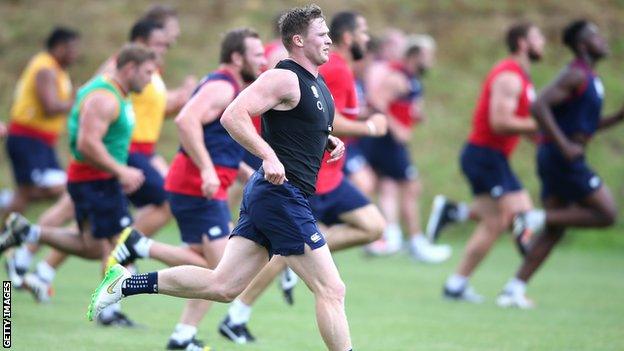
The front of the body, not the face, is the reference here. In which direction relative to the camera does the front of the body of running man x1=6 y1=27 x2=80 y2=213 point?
to the viewer's right

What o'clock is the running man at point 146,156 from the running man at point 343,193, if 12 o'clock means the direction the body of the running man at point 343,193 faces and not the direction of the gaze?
the running man at point 146,156 is roughly at 7 o'clock from the running man at point 343,193.

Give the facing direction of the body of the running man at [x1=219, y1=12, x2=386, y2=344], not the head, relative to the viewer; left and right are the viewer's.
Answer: facing to the right of the viewer

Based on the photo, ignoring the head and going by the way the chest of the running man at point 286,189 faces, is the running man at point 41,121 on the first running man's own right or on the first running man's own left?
on the first running man's own left

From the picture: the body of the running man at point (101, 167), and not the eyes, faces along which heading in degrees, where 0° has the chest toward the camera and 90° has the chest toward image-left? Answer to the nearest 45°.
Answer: approximately 270°

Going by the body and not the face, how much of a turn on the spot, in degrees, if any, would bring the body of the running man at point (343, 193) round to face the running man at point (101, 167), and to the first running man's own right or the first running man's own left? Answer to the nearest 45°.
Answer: approximately 180°

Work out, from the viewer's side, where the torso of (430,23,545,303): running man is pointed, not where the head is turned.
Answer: to the viewer's right

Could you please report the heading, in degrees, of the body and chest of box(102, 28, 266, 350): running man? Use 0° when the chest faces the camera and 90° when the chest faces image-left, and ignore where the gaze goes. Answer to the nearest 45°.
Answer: approximately 270°

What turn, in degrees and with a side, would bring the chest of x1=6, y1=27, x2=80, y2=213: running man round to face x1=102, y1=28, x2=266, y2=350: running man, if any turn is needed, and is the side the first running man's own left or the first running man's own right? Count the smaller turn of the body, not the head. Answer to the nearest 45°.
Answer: approximately 90° to the first running man's own right

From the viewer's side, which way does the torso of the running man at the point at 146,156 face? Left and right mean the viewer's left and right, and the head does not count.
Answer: facing to the right of the viewer

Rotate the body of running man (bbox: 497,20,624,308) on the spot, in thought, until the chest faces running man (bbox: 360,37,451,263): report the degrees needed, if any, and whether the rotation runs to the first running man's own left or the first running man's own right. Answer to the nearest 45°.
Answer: approximately 135° to the first running man's own left

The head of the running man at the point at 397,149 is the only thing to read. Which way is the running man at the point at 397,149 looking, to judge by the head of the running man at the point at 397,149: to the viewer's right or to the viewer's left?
to the viewer's right
